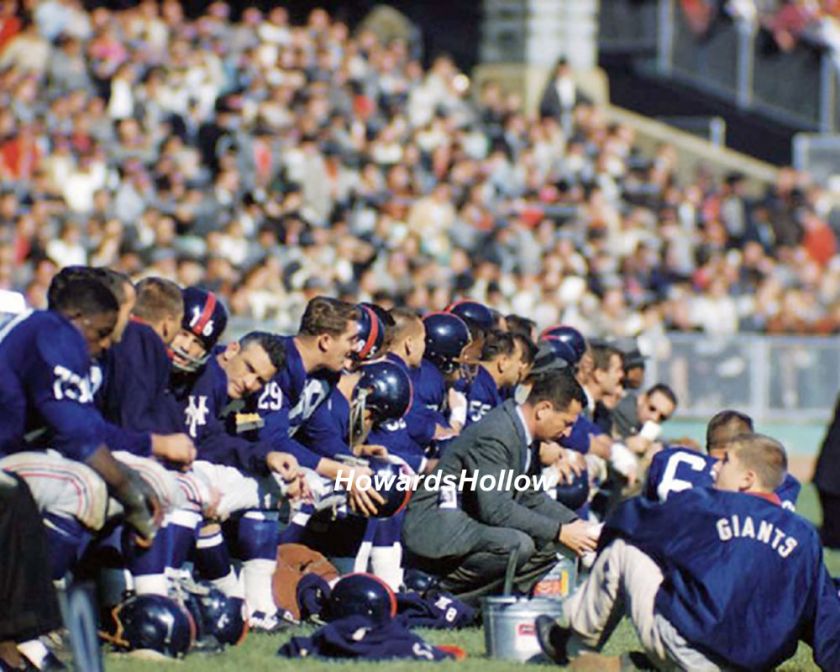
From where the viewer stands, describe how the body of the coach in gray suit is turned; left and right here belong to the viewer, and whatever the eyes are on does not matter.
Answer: facing to the right of the viewer

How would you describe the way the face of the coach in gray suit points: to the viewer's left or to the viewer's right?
to the viewer's right

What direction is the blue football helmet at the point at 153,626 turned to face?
to the viewer's left

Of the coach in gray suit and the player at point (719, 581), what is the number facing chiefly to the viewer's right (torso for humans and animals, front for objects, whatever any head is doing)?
1

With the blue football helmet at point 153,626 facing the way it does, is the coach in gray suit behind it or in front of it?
behind

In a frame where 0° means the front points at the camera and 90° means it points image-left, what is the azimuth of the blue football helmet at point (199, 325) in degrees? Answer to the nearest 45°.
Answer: approximately 45°
